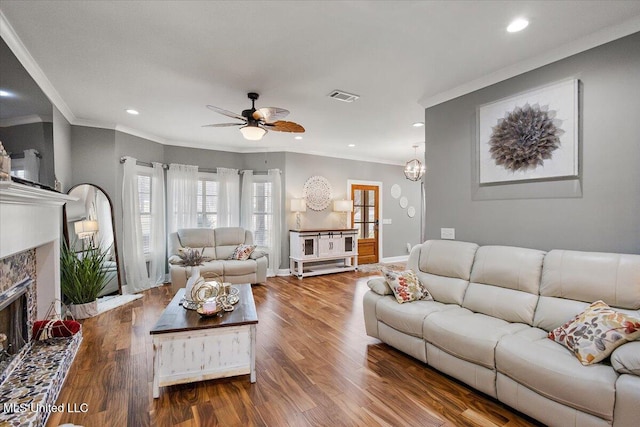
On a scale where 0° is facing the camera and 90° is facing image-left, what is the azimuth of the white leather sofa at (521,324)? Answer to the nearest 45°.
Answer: approximately 45°

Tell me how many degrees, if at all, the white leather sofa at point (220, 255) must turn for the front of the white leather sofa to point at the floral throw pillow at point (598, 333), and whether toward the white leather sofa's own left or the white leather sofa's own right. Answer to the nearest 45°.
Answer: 0° — it already faces it

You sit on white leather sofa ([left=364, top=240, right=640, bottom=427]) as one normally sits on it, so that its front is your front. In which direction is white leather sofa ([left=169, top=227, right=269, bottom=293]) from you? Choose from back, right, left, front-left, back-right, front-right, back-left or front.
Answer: front-right

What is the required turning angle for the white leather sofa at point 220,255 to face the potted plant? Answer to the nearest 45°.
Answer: approximately 90° to its right

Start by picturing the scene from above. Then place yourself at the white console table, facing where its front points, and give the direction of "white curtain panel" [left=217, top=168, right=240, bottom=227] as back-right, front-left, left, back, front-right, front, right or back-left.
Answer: back-right

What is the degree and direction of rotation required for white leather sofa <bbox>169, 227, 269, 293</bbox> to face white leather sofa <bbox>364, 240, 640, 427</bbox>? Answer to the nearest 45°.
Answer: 0° — it already faces it

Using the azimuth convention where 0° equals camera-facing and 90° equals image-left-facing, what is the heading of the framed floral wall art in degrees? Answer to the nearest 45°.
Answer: approximately 45°

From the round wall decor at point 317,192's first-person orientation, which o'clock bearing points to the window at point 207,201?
The window is roughly at 4 o'clock from the round wall decor.

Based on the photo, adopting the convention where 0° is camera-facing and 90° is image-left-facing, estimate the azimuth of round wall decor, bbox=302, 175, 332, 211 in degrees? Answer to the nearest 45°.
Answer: approximately 315°
